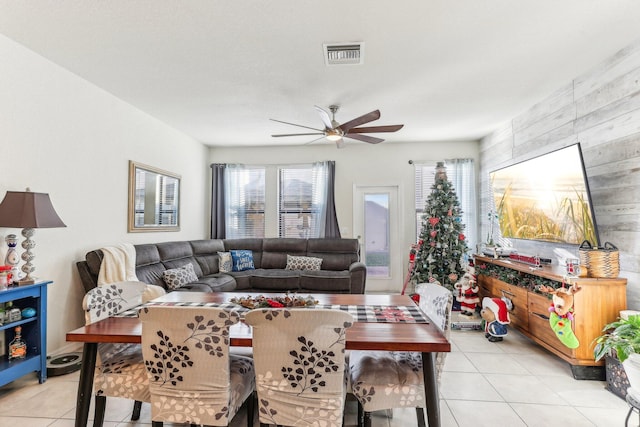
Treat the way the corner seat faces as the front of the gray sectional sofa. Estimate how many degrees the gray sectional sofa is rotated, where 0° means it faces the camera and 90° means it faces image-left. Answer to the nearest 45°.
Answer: approximately 315°

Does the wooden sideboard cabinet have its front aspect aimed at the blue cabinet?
yes

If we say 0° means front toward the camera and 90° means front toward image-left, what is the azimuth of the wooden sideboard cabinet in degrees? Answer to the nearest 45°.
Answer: approximately 45°

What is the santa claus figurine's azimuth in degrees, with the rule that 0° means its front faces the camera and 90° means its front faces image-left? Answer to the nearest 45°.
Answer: approximately 45°

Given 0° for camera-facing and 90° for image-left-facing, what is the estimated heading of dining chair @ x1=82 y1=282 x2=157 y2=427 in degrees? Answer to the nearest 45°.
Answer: approximately 315°

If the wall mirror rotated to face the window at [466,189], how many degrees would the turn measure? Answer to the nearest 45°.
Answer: approximately 45° to its left

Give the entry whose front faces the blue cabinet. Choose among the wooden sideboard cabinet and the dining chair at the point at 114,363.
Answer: the wooden sideboard cabinet

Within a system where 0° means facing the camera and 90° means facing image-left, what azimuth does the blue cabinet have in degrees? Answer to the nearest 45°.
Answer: approximately 315°

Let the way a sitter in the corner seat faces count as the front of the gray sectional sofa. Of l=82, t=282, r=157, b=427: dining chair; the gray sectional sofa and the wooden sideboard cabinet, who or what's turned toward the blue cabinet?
the wooden sideboard cabinet
